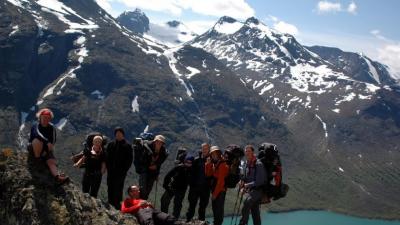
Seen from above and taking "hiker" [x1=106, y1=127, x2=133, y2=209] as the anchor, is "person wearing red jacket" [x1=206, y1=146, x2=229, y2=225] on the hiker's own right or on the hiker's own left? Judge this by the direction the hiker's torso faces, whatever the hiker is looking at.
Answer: on the hiker's own left

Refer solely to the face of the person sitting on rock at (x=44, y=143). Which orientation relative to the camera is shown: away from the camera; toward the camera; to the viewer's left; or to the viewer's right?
toward the camera

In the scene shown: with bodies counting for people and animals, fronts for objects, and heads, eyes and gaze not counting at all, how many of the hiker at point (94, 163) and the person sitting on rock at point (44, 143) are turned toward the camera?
2

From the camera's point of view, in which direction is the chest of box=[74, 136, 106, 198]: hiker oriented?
toward the camera

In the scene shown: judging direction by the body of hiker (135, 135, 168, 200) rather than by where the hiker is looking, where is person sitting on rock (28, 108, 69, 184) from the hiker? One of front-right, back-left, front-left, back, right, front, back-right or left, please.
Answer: right

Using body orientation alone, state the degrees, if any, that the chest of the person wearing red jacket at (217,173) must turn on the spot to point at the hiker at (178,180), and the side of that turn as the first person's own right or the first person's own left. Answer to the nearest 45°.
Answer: approximately 45° to the first person's own right

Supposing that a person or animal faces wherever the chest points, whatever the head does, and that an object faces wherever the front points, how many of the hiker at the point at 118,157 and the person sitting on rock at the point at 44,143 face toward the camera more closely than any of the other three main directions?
2

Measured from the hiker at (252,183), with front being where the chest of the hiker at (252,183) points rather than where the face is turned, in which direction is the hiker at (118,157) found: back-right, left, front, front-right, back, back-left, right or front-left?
front-right

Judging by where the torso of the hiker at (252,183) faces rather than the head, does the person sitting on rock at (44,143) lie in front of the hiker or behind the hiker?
in front

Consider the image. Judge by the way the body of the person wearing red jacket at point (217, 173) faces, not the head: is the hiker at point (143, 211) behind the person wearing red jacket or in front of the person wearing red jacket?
in front

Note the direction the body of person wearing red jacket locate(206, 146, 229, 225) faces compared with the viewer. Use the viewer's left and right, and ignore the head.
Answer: facing the viewer and to the left of the viewer

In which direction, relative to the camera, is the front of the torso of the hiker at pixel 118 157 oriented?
toward the camera

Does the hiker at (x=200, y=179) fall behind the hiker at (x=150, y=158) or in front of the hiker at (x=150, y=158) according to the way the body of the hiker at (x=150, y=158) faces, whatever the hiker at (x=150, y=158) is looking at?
in front
